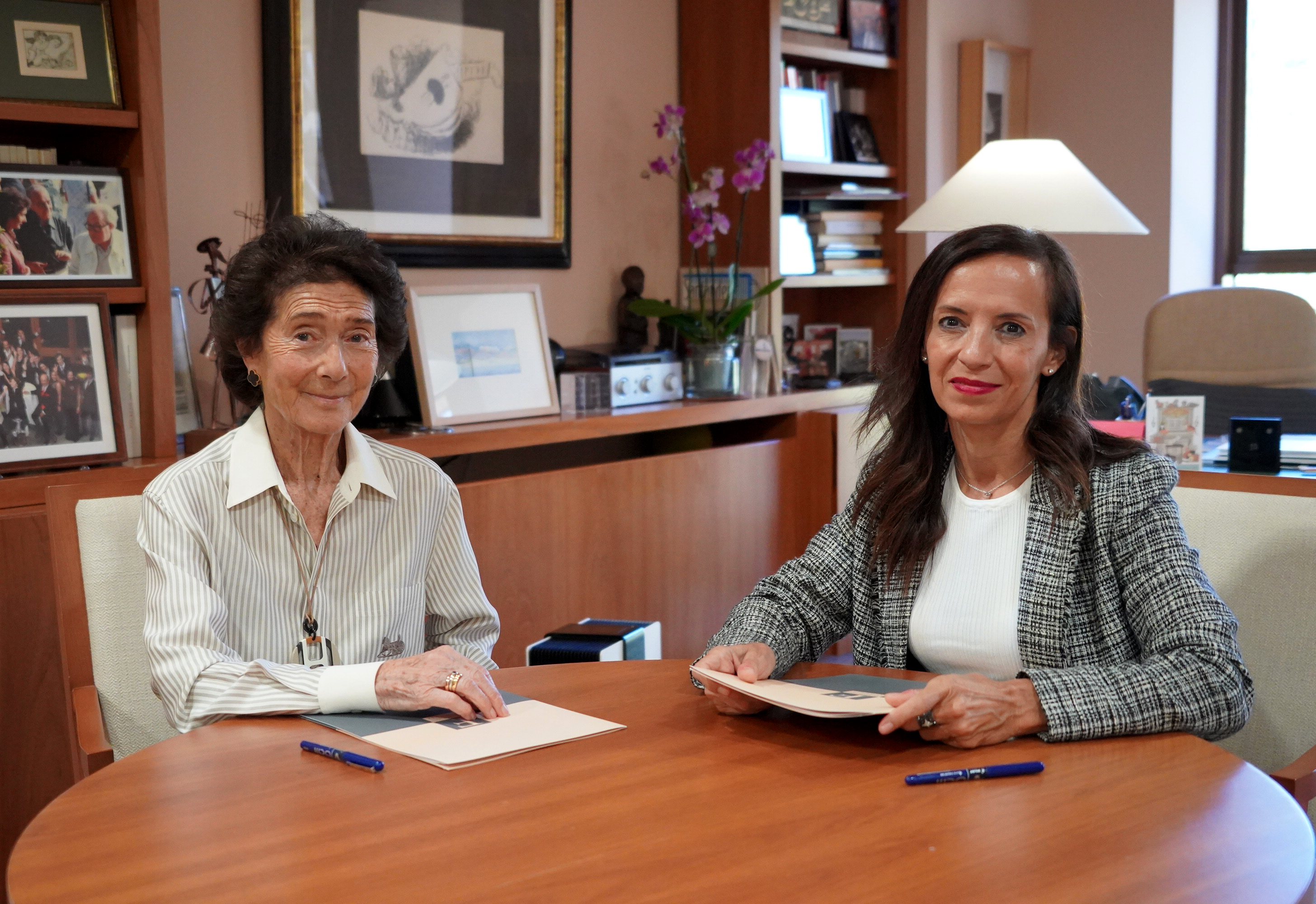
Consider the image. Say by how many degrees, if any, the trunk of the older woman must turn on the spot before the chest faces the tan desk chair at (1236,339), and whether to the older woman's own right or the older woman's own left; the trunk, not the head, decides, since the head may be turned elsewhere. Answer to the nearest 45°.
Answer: approximately 135° to the older woman's own left

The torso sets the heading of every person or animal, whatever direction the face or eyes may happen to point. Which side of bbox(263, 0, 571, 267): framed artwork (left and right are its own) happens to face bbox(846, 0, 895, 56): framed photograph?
left

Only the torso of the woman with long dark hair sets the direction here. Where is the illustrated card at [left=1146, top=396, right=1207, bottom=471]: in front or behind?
behind

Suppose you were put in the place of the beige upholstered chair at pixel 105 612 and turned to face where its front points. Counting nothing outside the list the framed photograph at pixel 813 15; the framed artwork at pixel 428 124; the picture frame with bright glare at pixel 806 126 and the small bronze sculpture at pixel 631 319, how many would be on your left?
4

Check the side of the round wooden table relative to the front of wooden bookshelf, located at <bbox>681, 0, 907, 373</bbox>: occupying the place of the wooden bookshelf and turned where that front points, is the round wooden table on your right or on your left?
on your right

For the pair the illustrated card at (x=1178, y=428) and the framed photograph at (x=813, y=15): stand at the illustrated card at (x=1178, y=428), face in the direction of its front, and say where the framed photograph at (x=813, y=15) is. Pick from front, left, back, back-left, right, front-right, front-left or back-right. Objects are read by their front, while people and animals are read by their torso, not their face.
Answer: back-right

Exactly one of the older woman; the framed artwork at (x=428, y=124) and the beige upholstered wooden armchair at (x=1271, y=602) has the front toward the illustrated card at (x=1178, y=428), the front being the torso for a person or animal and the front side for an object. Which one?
the framed artwork

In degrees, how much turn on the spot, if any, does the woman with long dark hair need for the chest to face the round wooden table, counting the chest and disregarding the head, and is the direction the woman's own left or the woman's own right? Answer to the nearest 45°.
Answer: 0° — they already face it

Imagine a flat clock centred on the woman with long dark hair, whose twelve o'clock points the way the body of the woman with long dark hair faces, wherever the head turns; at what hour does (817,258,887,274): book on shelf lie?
The book on shelf is roughly at 4 o'clock from the woman with long dark hair.

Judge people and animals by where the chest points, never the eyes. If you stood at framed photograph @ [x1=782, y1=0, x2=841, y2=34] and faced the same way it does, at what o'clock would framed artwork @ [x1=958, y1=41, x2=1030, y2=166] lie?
The framed artwork is roughly at 9 o'clock from the framed photograph.

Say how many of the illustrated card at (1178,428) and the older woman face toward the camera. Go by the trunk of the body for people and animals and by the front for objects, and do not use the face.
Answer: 2

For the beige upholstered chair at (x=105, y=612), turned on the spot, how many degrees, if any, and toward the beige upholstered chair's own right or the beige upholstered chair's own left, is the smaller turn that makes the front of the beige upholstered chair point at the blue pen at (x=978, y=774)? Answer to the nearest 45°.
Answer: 0° — it already faces it

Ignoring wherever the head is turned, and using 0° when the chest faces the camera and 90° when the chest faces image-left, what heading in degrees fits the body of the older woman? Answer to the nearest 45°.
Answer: approximately 0°

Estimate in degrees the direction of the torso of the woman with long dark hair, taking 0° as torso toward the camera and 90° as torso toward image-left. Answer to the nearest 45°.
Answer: approximately 45°

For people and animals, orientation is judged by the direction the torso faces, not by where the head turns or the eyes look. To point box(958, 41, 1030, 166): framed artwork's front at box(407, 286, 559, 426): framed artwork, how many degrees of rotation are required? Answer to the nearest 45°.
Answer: approximately 90° to its right
